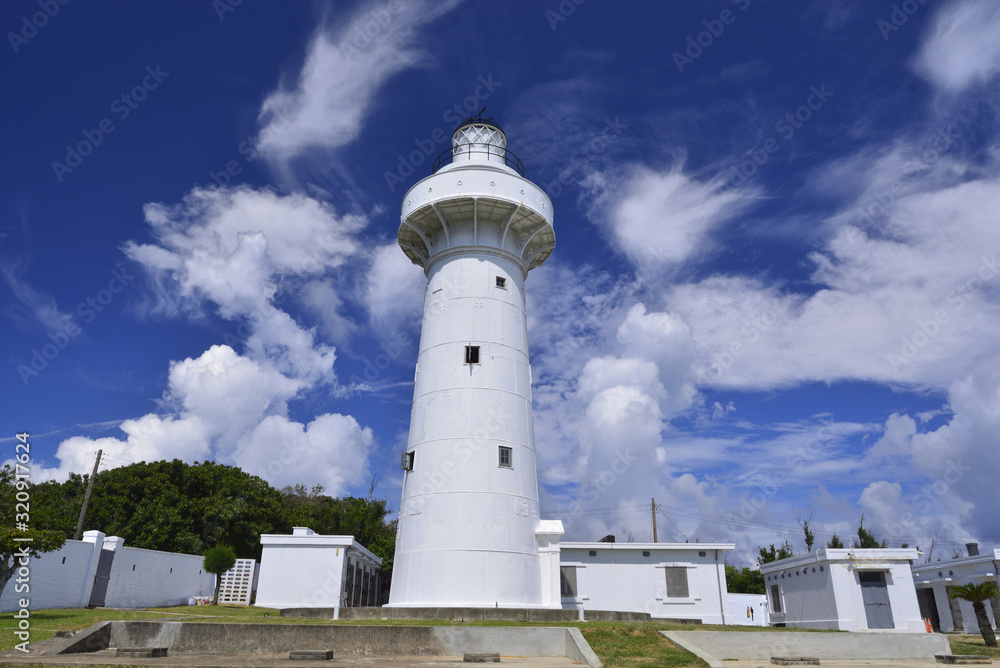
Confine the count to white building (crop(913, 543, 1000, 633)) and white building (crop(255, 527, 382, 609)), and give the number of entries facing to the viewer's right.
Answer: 1

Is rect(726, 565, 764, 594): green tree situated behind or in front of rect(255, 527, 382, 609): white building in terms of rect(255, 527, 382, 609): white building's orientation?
in front

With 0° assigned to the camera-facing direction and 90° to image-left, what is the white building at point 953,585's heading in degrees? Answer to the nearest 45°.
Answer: approximately 45°

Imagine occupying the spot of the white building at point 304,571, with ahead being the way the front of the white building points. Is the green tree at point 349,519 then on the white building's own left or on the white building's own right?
on the white building's own left

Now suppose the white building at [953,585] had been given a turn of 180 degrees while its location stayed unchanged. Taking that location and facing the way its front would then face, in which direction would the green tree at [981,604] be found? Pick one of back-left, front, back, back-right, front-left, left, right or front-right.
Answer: back-right

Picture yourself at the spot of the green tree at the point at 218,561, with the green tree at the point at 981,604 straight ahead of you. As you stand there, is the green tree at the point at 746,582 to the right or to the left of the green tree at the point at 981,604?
left
